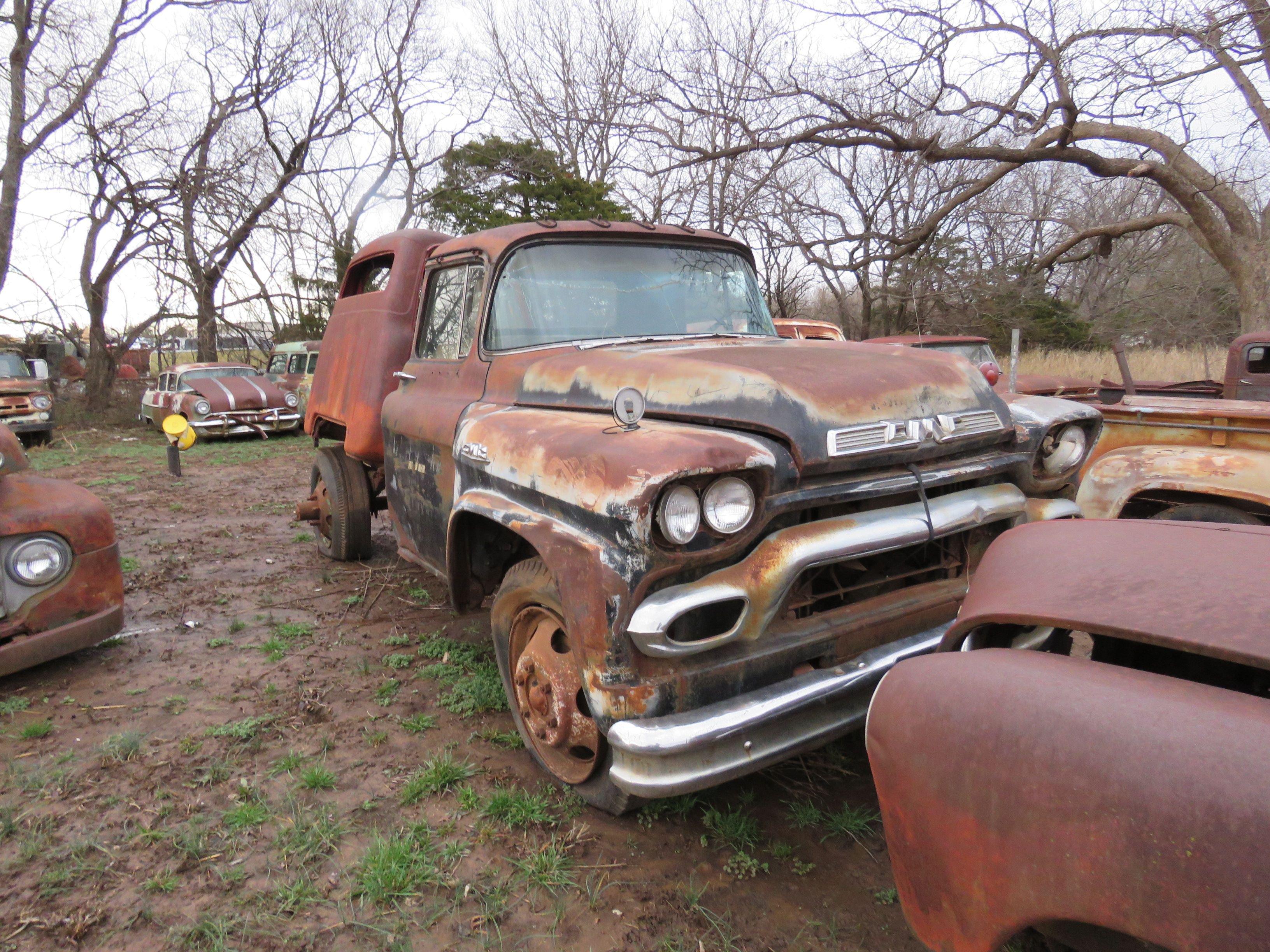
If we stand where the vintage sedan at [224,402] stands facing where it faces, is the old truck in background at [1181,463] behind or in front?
in front

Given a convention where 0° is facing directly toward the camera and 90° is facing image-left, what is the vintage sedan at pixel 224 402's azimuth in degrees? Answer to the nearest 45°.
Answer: approximately 315°

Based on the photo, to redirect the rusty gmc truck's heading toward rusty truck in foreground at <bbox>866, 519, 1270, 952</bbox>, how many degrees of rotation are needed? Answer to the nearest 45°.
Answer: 0° — it already faces it

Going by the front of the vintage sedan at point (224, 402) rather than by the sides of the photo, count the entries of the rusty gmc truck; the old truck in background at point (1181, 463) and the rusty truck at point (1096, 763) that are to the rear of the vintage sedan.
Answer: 0

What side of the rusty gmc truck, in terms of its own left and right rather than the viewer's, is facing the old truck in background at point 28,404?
back

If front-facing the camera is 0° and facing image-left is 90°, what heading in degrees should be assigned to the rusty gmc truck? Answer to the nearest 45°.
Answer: approximately 315°

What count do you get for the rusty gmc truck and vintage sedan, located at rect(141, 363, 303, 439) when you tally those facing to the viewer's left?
0

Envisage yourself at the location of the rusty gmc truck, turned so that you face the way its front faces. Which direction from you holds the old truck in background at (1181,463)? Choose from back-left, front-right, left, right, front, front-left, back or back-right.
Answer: left

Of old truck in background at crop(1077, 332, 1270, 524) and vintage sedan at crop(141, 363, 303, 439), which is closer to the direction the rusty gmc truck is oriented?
the old truck in background
